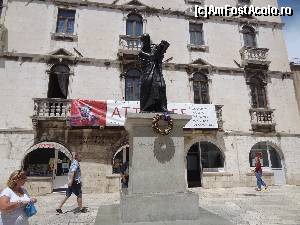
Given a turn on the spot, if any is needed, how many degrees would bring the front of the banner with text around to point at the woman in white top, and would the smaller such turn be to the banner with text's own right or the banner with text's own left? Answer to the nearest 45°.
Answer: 0° — it already faces them

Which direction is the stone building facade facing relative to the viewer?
toward the camera

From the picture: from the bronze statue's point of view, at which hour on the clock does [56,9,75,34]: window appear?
The window is roughly at 5 o'clock from the bronze statue.

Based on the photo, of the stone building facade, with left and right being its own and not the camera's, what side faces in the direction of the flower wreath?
front

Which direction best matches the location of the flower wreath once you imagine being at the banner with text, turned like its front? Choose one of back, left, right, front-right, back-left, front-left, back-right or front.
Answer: front

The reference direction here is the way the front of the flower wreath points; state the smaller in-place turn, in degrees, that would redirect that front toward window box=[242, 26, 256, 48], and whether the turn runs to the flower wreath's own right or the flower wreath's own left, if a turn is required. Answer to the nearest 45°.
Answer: approximately 135° to the flower wreath's own left

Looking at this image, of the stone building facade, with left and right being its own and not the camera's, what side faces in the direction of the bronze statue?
front

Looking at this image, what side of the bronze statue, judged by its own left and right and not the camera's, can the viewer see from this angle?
front

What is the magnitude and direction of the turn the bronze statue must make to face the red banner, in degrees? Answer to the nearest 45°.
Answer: approximately 135° to its right

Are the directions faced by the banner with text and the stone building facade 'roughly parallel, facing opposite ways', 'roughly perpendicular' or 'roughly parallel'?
roughly parallel

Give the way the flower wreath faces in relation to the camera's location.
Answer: facing the viewer

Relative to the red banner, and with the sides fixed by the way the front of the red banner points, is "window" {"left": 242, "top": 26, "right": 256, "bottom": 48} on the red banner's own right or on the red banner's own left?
on the red banner's own left

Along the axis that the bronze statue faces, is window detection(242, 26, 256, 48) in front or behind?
behind

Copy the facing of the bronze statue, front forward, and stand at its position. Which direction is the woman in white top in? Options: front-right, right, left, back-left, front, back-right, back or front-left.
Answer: front-right

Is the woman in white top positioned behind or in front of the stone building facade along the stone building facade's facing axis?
in front
